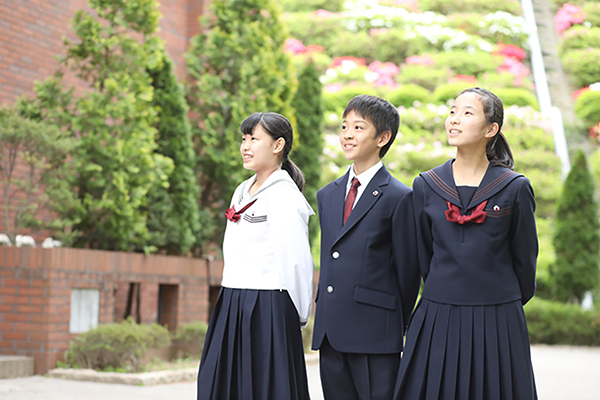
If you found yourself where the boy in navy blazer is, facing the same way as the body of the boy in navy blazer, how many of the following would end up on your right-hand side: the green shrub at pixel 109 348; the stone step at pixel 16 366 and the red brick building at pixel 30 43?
3

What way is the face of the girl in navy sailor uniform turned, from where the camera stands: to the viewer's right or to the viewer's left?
to the viewer's left

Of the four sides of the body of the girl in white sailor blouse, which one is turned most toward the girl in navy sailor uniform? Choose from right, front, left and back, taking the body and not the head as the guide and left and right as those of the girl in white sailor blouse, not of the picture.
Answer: left

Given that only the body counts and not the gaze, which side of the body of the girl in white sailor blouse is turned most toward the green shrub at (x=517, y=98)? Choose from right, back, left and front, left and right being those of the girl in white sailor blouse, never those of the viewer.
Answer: back

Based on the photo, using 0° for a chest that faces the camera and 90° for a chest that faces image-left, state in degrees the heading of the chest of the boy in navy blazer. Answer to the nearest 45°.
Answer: approximately 45°

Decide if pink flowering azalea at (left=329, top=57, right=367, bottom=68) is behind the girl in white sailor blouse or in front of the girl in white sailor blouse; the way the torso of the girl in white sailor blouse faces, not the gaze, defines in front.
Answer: behind

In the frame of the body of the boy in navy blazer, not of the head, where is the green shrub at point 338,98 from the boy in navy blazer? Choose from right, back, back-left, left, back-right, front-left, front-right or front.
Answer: back-right

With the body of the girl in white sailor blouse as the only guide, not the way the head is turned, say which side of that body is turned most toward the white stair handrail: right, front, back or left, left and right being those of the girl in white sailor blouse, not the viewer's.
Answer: back

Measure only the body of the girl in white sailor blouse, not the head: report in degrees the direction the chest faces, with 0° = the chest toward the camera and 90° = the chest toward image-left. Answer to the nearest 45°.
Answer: approximately 45°
